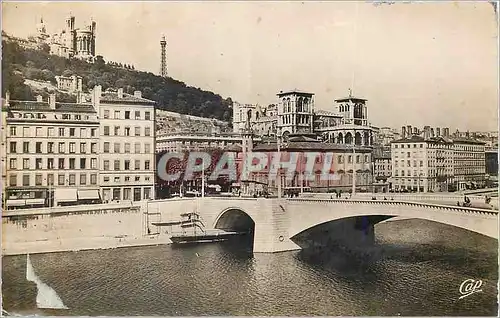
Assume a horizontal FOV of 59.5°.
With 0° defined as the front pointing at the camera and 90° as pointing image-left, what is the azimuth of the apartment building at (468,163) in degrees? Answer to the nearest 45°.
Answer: approximately 315°

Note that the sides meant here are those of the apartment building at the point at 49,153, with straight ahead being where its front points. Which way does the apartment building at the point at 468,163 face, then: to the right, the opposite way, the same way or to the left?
the same way

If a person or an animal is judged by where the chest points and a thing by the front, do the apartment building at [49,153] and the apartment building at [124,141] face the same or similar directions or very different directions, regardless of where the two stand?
same or similar directions

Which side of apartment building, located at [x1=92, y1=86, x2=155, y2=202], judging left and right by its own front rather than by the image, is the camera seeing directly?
front

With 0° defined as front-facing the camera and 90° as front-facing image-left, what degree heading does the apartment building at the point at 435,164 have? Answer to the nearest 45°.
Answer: approximately 315°

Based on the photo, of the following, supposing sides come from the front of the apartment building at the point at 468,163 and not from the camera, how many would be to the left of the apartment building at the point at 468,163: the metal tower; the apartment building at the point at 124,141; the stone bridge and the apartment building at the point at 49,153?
0

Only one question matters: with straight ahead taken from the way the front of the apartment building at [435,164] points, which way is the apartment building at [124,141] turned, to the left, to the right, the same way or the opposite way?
the same way

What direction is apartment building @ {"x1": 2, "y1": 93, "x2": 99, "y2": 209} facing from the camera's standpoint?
toward the camera

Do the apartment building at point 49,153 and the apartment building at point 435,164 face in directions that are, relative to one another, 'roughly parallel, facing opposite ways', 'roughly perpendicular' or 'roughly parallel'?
roughly parallel

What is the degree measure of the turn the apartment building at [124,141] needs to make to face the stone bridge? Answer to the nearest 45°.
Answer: approximately 90° to its left

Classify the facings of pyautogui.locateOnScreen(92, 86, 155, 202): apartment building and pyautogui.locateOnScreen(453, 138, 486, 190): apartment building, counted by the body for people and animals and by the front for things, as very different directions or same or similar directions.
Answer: same or similar directions

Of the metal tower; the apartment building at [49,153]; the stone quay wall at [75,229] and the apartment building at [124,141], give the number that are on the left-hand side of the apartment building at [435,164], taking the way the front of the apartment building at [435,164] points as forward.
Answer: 0

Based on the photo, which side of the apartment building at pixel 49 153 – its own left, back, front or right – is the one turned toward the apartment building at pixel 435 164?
left

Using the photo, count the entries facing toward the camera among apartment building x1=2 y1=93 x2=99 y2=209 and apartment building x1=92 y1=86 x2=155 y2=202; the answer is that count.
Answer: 2

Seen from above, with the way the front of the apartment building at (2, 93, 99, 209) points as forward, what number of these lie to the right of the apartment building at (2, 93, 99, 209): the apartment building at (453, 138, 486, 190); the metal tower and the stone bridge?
0
